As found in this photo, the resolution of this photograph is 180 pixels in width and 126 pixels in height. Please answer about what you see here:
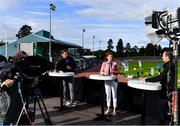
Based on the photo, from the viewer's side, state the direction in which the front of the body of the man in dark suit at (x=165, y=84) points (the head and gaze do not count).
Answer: to the viewer's left

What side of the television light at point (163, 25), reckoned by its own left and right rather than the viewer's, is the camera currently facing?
left

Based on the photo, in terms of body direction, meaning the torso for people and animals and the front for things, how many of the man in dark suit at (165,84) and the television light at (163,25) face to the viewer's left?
2
